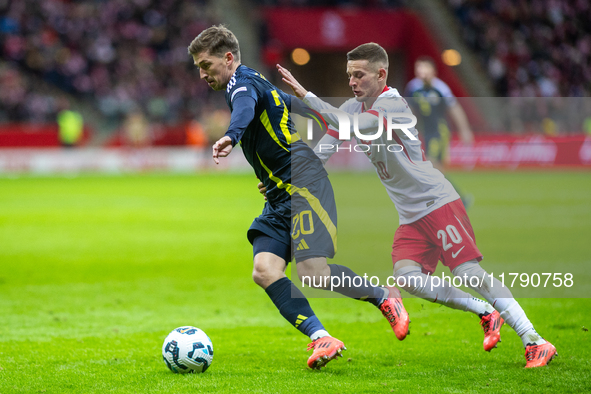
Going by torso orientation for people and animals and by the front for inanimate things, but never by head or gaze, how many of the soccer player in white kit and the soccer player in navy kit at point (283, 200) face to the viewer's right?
0

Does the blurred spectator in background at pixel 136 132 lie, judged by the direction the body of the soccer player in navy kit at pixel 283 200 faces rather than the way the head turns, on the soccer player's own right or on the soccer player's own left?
on the soccer player's own right

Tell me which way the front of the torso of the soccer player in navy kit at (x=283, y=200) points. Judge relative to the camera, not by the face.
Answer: to the viewer's left

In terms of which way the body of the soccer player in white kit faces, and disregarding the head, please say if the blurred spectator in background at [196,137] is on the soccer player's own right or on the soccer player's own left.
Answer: on the soccer player's own right

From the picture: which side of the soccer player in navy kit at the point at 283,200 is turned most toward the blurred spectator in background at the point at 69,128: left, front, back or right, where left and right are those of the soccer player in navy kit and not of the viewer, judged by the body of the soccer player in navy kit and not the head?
right

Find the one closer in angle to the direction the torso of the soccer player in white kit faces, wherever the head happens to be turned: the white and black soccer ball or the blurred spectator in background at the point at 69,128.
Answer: the white and black soccer ball

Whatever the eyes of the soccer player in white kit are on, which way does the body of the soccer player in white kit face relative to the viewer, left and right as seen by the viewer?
facing the viewer and to the left of the viewer

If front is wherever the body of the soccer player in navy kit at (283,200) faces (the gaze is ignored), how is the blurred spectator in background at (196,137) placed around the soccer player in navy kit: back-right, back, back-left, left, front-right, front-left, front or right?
right

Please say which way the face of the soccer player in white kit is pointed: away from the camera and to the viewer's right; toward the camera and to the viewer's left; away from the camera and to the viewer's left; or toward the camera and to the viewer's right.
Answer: toward the camera and to the viewer's left

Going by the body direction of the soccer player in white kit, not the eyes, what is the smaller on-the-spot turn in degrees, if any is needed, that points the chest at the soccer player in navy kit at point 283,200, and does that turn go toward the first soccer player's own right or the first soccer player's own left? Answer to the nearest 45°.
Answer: approximately 45° to the first soccer player's own right

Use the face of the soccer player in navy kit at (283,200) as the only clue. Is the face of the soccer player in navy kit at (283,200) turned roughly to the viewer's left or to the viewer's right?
to the viewer's left
